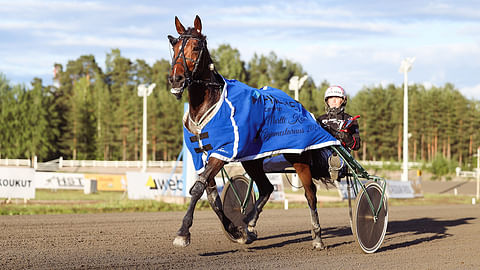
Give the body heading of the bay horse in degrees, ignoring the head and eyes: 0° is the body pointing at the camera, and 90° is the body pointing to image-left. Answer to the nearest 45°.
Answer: approximately 45°

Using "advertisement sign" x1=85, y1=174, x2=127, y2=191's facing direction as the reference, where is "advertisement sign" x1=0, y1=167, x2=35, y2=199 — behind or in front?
in front

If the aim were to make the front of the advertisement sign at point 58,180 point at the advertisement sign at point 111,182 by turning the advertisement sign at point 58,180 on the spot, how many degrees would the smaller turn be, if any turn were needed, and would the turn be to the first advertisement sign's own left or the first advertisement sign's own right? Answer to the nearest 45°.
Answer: approximately 135° to the first advertisement sign's own left

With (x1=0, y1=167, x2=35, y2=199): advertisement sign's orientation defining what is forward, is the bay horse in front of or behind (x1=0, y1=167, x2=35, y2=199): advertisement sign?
in front

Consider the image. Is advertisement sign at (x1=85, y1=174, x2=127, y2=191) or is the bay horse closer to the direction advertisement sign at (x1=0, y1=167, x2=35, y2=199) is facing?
the bay horse

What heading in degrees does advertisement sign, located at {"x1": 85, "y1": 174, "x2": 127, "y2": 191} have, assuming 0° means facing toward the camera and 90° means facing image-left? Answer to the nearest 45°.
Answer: approximately 0°

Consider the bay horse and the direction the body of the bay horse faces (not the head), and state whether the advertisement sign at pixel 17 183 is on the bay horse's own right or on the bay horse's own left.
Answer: on the bay horse's own right

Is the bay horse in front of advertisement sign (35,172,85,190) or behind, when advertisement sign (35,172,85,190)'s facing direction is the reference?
in front
